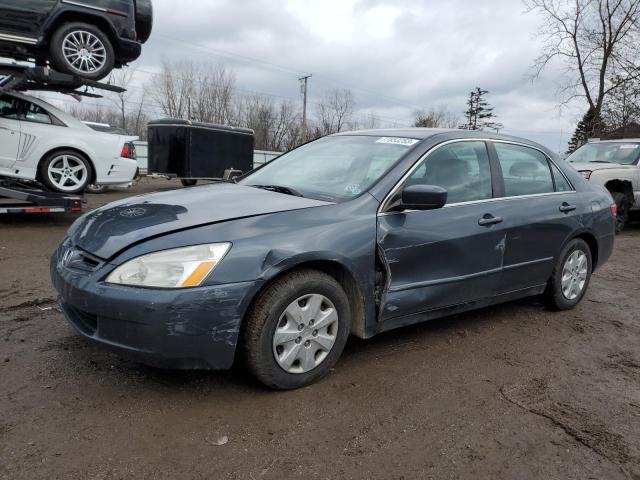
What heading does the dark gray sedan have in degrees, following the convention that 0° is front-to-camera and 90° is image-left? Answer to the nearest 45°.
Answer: approximately 45°

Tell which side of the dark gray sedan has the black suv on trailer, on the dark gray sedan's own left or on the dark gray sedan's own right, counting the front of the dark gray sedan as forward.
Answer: on the dark gray sedan's own right

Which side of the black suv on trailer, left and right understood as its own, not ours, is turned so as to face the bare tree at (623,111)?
back

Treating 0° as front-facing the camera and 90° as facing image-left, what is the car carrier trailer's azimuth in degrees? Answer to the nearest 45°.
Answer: approximately 90°

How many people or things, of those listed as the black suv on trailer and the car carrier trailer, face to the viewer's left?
2

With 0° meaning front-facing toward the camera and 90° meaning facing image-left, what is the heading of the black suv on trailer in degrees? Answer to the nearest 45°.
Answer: approximately 90°

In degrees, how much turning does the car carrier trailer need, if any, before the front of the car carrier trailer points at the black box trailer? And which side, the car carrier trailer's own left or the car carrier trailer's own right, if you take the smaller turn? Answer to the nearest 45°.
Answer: approximately 135° to the car carrier trailer's own right

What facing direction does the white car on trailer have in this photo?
to the viewer's left

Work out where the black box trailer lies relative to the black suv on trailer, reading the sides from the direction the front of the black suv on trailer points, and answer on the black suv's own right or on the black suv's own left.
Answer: on the black suv's own right
